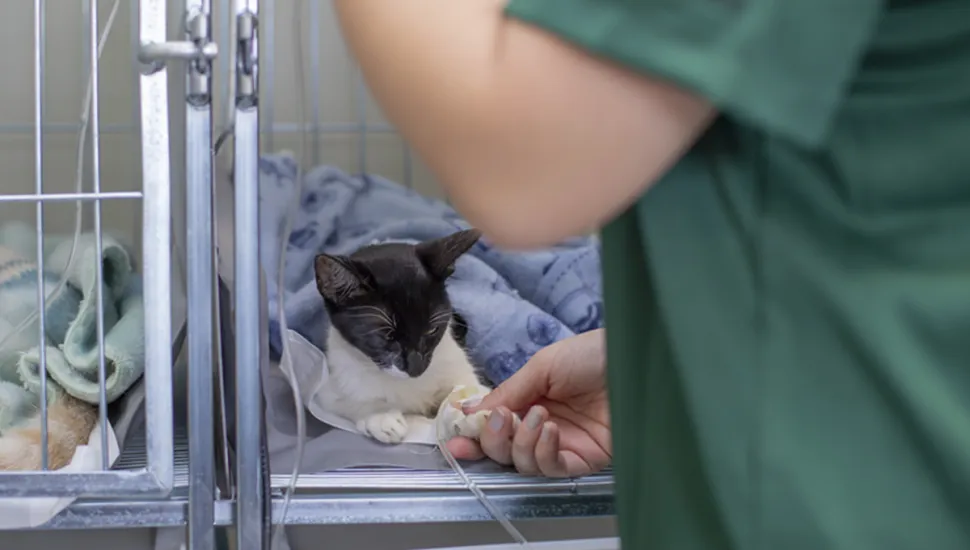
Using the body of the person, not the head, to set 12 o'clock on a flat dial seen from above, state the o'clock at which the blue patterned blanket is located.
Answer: The blue patterned blanket is roughly at 1 o'clock from the person.

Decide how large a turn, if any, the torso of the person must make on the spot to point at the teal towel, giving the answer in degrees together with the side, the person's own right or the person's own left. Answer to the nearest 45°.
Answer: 0° — they already face it

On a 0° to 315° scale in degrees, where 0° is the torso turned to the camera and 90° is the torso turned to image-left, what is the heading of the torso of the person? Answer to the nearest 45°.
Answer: approximately 135°
